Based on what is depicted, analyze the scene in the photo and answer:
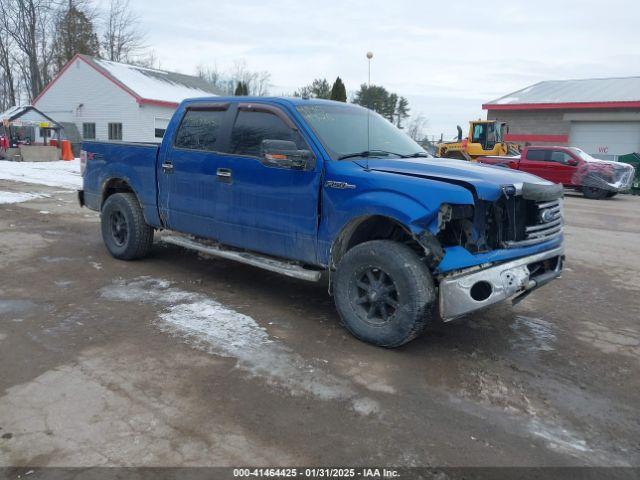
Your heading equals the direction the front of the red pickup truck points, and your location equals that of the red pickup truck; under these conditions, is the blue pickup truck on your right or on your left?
on your right

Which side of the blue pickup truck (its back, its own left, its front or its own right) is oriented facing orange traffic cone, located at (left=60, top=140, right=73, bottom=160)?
back

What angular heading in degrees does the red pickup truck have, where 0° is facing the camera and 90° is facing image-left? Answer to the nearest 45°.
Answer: approximately 315°

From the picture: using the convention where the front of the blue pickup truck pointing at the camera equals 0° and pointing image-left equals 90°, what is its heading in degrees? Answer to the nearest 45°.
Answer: approximately 315°

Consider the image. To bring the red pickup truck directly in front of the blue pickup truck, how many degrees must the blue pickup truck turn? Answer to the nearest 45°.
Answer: approximately 90° to its left

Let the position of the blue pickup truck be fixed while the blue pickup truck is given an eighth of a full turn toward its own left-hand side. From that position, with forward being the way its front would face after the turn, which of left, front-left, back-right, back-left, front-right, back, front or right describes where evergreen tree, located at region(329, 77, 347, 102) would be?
left

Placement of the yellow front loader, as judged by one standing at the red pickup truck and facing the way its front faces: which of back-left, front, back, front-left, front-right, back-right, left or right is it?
back

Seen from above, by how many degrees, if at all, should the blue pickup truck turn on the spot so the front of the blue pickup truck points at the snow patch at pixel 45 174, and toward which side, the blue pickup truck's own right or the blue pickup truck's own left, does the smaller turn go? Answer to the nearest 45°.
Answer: approximately 180°
